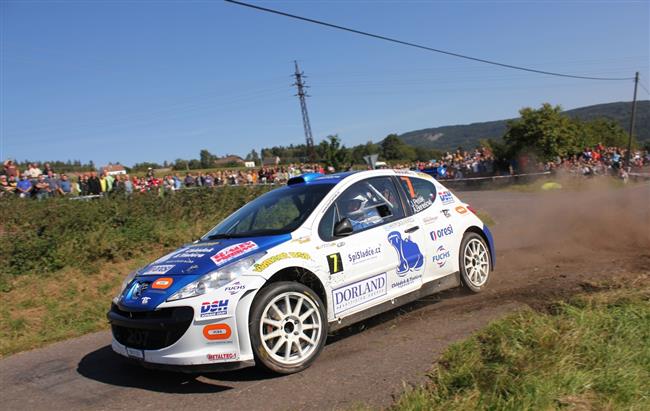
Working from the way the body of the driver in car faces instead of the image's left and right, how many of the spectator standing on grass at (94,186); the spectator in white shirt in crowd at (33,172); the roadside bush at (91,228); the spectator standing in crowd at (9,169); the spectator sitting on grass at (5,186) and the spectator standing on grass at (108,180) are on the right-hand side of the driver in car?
6

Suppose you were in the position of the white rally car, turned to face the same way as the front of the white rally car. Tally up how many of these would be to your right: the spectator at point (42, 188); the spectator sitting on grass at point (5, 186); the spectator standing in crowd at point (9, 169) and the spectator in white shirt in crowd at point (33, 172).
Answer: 4

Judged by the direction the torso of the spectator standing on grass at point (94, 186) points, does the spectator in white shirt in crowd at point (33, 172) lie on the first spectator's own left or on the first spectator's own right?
on the first spectator's own right

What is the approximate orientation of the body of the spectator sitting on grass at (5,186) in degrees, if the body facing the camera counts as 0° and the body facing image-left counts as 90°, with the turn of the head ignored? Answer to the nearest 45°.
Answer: approximately 315°

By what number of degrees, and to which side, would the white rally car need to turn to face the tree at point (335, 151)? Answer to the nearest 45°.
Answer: approximately 135° to its right

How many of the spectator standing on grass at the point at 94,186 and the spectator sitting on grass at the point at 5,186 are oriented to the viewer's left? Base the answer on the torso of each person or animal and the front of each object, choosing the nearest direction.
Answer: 0

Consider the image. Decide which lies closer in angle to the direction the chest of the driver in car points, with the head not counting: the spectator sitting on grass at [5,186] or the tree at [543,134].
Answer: the spectator sitting on grass

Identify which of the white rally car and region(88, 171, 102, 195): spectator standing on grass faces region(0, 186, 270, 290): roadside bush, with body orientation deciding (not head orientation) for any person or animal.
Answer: the spectator standing on grass

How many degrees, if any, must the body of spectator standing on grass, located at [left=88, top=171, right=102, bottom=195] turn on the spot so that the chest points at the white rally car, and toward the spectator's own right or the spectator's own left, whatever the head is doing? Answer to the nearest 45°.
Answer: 0° — they already face it

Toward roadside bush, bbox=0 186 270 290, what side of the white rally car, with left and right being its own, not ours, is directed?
right

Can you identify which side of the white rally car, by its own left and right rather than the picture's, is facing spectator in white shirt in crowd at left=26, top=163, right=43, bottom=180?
right

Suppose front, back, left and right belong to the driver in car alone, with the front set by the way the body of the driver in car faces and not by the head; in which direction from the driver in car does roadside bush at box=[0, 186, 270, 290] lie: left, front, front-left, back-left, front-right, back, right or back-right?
right

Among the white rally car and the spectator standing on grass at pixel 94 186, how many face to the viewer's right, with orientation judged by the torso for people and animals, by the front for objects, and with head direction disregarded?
0

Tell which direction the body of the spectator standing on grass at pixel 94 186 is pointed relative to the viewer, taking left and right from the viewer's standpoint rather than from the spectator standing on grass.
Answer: facing the viewer

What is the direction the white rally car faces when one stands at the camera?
facing the viewer and to the left of the viewer

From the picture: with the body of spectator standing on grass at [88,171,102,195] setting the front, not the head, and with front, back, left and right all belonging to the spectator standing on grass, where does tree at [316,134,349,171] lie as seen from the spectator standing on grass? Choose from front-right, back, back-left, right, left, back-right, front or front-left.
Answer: back-left

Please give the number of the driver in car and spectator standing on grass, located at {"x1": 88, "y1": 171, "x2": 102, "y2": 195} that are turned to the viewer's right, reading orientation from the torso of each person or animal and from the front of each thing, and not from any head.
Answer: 0

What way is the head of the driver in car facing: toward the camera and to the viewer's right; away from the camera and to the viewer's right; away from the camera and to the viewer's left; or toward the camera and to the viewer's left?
toward the camera and to the viewer's left
